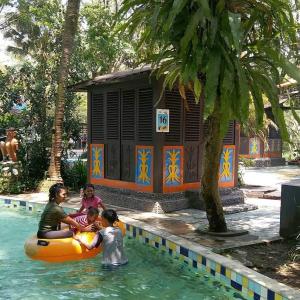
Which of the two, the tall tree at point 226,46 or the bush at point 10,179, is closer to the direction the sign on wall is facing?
the tall tree

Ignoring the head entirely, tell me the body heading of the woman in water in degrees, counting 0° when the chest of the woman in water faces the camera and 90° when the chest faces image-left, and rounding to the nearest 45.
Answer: approximately 135°

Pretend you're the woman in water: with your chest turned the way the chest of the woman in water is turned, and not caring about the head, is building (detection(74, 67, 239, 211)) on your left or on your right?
on your right

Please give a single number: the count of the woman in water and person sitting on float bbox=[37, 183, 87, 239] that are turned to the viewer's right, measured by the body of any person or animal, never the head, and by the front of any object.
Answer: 1

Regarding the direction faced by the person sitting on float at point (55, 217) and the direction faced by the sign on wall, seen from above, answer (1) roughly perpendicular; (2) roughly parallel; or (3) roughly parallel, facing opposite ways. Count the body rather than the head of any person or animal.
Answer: roughly perpendicular

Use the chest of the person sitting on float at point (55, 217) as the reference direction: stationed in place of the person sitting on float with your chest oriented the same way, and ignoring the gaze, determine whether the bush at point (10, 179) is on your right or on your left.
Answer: on your left

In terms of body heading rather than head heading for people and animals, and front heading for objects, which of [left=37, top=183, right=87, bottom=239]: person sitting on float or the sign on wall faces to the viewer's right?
the person sitting on float

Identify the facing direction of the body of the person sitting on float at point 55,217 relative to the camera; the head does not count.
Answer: to the viewer's right

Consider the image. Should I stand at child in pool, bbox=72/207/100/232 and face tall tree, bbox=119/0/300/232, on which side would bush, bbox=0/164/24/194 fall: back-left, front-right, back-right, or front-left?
back-left

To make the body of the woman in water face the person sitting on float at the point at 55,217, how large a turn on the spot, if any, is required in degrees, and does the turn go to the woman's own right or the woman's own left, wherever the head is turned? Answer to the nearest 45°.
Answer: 0° — they already face them
